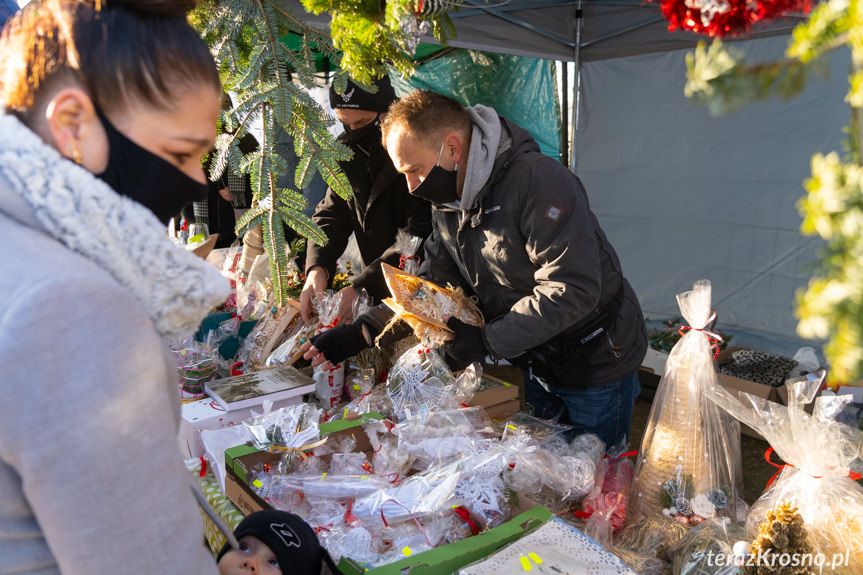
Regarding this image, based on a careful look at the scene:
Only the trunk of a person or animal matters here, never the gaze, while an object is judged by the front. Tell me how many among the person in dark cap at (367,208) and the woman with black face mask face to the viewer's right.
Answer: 1

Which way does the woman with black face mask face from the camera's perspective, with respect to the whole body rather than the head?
to the viewer's right

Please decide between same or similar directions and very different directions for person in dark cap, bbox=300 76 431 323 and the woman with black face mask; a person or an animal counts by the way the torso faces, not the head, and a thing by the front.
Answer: very different directions

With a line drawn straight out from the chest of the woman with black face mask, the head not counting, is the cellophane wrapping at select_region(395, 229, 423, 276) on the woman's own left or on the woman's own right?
on the woman's own left

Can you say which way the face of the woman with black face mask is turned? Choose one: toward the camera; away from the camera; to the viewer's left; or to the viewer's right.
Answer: to the viewer's right

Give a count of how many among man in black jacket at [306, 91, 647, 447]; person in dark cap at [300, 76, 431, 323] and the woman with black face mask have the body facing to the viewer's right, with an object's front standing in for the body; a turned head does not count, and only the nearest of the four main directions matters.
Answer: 1

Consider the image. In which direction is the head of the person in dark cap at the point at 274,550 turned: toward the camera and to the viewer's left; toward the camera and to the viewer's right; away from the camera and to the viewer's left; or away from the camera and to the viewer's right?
toward the camera and to the viewer's left

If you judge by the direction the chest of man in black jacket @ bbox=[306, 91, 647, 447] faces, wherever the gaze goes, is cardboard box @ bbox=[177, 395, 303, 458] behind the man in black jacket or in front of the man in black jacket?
in front

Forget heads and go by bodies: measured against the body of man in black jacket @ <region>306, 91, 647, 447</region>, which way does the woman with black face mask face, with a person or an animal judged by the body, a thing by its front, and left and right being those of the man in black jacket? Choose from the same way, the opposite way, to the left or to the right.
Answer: the opposite way

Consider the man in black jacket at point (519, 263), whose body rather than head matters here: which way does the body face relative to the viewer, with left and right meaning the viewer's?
facing the viewer and to the left of the viewer
